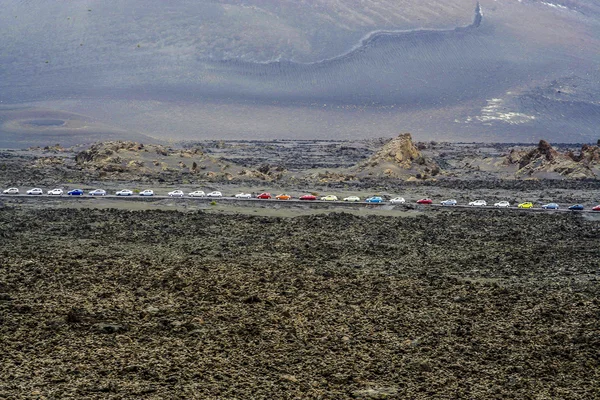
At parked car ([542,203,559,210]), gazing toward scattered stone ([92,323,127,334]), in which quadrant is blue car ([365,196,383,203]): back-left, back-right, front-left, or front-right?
front-right

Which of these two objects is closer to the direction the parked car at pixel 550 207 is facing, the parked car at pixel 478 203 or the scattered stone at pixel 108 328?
the parked car

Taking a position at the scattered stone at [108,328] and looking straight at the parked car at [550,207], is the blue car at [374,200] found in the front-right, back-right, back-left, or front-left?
front-left

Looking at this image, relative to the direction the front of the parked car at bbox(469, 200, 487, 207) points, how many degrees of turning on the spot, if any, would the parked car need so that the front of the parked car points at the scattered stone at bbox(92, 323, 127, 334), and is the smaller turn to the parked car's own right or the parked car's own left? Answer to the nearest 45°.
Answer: approximately 90° to the parked car's own left

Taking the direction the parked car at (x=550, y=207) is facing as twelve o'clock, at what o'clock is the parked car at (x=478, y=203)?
the parked car at (x=478, y=203) is roughly at 12 o'clock from the parked car at (x=550, y=207).

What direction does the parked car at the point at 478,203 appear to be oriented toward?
to the viewer's left

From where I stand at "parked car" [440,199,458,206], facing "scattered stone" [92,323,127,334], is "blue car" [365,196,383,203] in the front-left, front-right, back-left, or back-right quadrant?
front-right

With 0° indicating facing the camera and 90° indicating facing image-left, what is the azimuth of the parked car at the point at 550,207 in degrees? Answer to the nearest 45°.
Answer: approximately 90°

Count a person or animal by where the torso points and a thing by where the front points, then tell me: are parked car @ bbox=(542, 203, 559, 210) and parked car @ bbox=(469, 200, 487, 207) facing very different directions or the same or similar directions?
same or similar directions

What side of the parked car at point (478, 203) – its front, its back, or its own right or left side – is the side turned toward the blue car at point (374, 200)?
front

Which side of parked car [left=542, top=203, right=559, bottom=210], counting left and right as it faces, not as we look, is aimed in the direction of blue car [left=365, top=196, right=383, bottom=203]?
front

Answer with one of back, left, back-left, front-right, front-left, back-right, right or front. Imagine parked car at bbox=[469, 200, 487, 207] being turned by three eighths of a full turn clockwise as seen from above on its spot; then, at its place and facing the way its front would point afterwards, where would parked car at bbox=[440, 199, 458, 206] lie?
back-left
